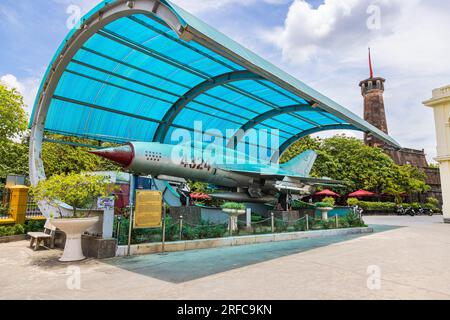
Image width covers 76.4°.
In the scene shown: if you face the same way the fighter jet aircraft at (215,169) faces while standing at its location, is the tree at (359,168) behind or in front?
behind

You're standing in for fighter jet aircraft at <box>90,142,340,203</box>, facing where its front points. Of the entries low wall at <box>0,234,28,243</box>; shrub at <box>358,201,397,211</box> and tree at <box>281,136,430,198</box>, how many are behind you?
2

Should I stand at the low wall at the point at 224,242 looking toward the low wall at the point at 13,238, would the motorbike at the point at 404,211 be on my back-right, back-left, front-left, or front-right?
back-right

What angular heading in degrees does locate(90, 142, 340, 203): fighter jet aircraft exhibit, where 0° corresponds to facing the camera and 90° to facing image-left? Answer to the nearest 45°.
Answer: approximately 45°

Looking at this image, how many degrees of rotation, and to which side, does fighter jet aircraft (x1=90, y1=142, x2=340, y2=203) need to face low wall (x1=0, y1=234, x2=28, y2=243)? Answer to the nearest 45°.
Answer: approximately 45° to its right

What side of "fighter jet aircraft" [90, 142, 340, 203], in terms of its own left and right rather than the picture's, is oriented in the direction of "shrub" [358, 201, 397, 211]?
back

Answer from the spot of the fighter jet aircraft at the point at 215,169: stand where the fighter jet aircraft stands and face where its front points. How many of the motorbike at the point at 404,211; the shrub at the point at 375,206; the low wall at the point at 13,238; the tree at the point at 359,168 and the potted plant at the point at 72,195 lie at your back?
3

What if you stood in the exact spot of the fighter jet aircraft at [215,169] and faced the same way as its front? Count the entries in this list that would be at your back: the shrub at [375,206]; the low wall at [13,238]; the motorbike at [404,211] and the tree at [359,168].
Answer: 3

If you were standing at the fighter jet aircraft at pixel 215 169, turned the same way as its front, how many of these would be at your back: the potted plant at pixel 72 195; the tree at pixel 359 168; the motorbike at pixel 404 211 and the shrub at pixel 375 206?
3

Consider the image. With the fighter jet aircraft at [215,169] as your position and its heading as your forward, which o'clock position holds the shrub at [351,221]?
The shrub is roughly at 7 o'clock from the fighter jet aircraft.

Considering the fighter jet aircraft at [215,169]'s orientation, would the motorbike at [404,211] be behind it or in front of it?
behind

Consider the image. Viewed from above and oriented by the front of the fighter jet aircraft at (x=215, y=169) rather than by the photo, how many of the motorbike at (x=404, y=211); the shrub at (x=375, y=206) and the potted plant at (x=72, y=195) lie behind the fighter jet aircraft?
2

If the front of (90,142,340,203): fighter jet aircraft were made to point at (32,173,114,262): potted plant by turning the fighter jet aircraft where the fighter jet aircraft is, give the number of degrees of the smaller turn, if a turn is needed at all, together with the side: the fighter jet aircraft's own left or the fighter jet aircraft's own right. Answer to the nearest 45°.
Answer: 0° — it already faces it
